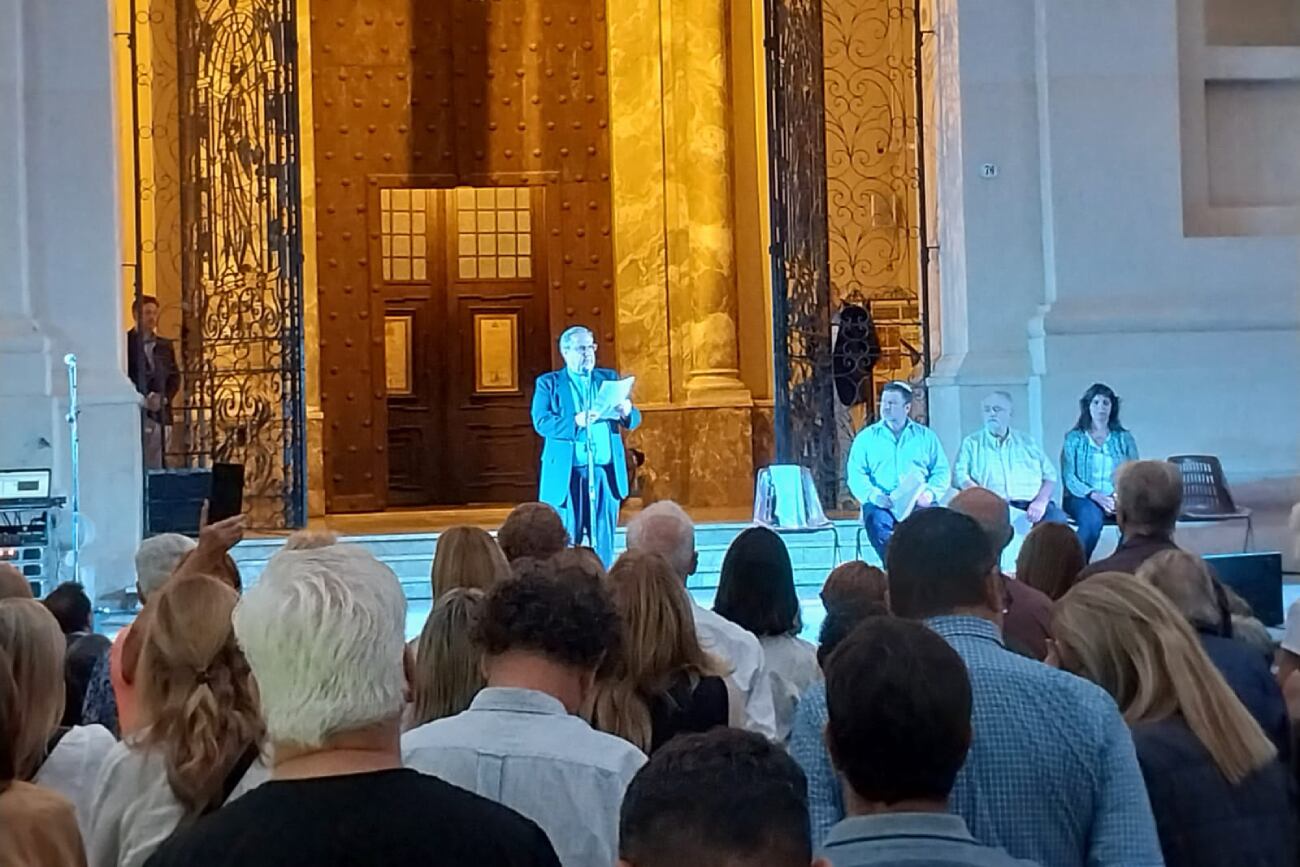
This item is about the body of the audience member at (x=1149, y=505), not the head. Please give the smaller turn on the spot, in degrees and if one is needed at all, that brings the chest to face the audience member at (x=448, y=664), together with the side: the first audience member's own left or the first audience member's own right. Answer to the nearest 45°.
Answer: approximately 135° to the first audience member's own left

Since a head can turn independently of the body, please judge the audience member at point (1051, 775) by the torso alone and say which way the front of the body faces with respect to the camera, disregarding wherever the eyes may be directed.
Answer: away from the camera

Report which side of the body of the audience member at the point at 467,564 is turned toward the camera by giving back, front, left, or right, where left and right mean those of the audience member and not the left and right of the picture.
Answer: back

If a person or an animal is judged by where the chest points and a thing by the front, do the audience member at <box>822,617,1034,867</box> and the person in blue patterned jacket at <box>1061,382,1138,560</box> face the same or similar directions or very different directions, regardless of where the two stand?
very different directions

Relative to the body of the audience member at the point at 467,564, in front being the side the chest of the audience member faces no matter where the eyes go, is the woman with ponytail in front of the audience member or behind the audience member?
behind

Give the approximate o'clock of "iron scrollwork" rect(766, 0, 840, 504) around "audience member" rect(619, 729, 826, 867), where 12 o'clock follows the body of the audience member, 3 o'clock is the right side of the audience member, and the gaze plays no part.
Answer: The iron scrollwork is roughly at 12 o'clock from the audience member.

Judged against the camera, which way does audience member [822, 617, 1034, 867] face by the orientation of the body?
away from the camera

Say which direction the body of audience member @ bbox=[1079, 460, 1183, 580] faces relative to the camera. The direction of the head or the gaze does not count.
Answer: away from the camera

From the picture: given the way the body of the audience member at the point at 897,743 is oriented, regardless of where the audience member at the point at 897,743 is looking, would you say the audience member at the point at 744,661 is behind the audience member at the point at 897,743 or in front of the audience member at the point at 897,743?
in front

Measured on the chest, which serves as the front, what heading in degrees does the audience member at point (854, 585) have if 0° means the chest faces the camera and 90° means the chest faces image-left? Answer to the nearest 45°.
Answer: approximately 180°

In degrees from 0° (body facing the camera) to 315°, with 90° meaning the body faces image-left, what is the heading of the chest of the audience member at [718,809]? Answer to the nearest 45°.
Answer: approximately 180°

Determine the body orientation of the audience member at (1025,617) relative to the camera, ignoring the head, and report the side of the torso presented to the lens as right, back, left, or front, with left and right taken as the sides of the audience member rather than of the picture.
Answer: back
